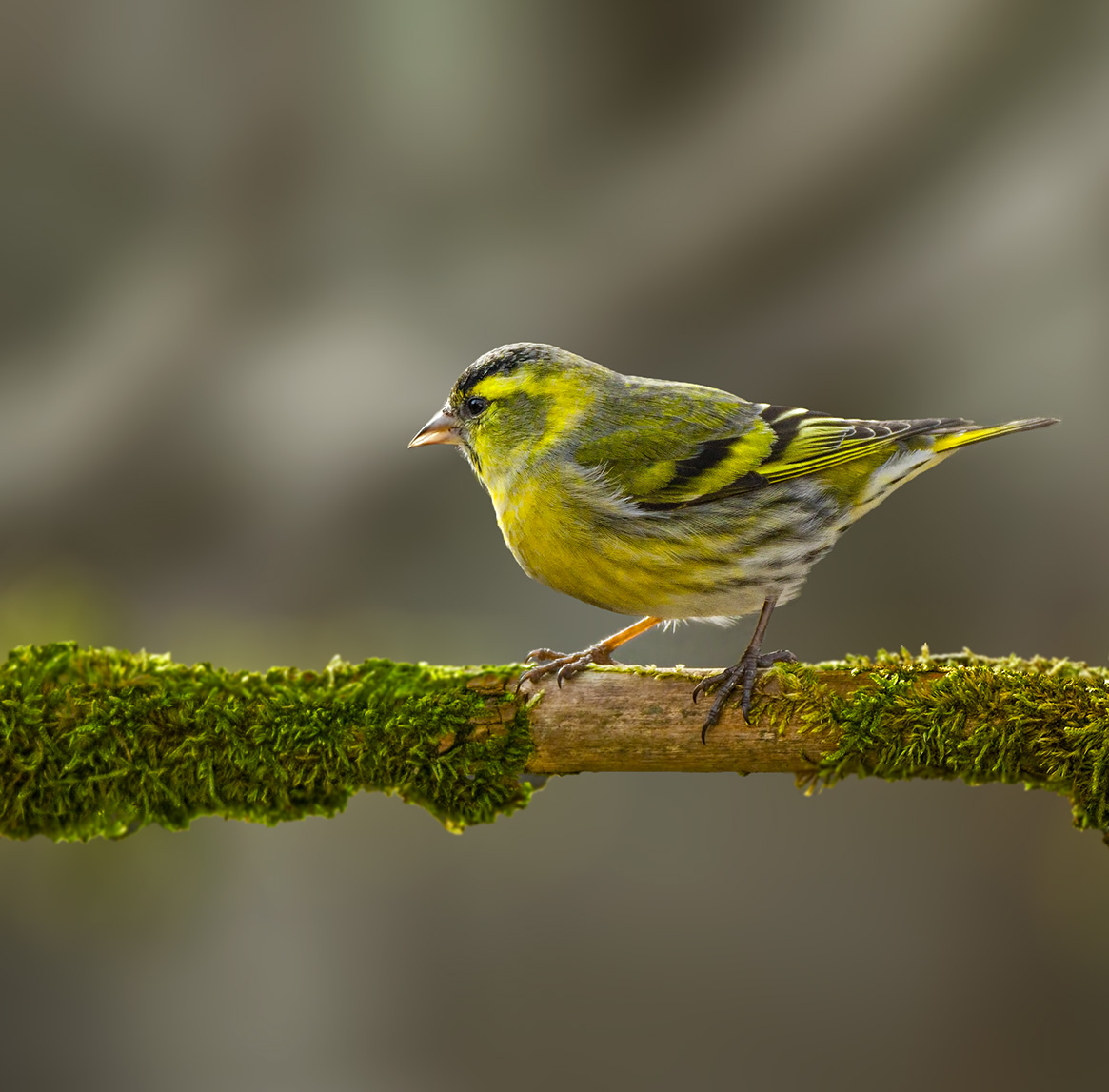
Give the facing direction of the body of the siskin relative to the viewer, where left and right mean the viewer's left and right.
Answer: facing to the left of the viewer
